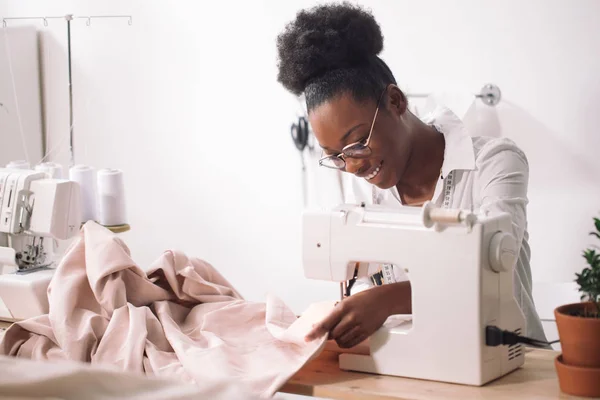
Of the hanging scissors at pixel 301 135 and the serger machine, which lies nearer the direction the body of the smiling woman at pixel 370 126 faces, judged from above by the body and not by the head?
the serger machine

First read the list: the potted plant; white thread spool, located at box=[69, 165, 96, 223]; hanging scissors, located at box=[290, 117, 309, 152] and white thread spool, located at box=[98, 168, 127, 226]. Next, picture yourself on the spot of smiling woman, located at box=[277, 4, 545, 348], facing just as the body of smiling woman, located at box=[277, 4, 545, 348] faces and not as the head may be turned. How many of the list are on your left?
1

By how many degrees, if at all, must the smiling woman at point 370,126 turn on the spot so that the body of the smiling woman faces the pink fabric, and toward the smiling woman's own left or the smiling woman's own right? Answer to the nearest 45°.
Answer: approximately 45° to the smiling woman's own right

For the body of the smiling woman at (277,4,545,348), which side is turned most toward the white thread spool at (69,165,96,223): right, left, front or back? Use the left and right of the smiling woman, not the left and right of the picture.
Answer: right

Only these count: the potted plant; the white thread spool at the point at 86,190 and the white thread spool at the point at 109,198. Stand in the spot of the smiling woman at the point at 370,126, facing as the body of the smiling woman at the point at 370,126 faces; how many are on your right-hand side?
2

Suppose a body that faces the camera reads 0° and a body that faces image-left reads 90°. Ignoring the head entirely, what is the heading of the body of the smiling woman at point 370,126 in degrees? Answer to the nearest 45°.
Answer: approximately 45°

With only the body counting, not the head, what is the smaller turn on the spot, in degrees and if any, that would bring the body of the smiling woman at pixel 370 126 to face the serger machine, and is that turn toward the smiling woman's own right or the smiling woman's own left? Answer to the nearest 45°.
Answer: approximately 45° to the smiling woman's own right

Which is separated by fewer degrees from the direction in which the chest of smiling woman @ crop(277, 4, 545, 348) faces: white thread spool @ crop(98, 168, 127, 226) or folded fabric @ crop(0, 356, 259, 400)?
the folded fabric

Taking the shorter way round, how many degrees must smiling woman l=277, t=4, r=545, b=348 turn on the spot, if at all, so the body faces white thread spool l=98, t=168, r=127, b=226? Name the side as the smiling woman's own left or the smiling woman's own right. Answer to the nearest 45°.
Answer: approximately 90° to the smiling woman's own right

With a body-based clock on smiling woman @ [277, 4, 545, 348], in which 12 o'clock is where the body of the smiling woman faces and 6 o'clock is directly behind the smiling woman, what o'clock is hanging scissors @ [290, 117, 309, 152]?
The hanging scissors is roughly at 4 o'clock from the smiling woman.

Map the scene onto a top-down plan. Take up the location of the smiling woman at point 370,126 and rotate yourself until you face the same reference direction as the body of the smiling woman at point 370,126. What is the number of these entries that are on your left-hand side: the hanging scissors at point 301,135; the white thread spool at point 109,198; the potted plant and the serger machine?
1
